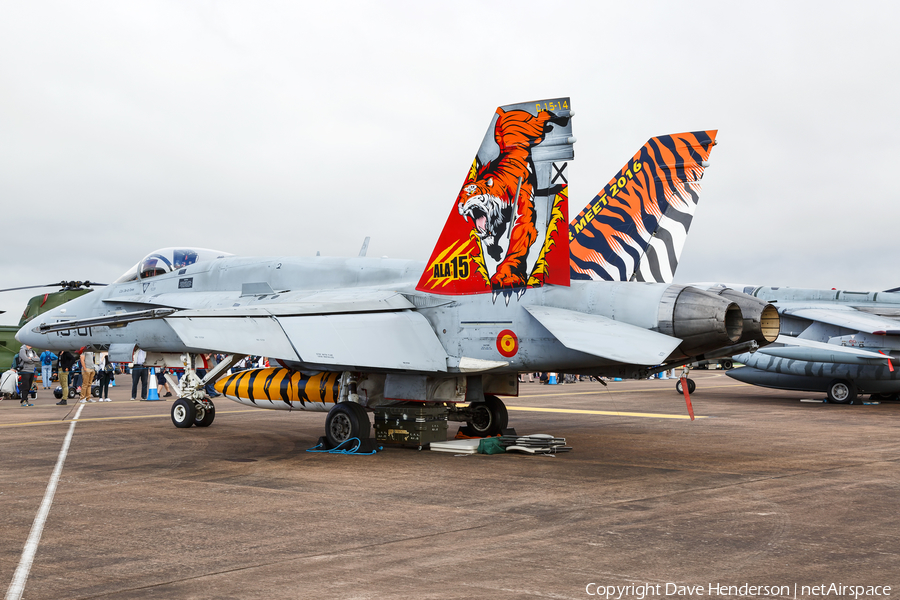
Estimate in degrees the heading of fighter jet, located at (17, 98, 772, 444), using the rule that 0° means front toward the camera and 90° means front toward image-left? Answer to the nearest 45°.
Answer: approximately 135°

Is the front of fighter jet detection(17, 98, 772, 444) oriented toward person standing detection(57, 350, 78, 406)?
yes

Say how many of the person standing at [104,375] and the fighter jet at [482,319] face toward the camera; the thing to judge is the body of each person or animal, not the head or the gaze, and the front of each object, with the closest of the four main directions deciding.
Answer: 1

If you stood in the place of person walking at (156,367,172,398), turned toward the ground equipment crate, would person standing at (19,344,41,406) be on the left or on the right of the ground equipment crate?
right

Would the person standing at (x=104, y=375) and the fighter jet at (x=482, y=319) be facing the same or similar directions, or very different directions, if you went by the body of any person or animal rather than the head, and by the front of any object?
very different directions

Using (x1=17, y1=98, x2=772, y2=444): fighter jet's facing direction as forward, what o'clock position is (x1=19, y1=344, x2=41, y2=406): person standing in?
The person standing is roughly at 12 o'clock from the fighter jet.

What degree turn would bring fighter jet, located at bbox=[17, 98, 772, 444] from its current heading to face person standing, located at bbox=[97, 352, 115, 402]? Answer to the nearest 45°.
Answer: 0° — it already faces them

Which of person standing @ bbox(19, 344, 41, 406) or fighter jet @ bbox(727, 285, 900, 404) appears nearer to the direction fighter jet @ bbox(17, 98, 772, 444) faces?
the person standing

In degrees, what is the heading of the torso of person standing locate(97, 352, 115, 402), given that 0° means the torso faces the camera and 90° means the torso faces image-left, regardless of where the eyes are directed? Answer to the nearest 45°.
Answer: approximately 0°
